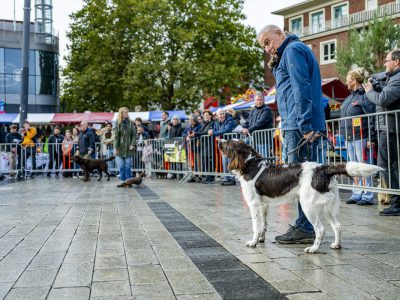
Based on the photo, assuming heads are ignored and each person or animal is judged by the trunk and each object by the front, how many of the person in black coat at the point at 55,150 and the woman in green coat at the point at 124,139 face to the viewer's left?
0

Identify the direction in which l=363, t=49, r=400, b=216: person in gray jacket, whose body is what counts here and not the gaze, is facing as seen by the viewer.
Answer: to the viewer's left

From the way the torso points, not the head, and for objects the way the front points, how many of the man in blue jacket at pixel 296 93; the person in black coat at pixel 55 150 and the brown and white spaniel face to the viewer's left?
2

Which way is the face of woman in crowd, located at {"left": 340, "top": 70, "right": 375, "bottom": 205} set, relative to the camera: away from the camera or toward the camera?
toward the camera

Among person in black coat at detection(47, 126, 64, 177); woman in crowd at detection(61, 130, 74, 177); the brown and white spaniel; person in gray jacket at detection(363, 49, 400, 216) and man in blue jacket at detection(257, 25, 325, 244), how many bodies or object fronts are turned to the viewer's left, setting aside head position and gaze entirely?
3

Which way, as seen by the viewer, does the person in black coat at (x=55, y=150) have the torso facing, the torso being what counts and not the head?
toward the camera

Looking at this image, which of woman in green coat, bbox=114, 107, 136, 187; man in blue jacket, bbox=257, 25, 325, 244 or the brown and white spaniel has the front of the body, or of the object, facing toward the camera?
the woman in green coat

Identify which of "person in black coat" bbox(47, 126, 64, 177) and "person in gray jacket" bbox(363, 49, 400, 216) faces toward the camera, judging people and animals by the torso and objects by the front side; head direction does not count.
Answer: the person in black coat

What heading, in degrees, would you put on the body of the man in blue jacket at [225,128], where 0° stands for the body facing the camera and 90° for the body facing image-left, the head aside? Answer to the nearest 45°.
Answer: approximately 45°

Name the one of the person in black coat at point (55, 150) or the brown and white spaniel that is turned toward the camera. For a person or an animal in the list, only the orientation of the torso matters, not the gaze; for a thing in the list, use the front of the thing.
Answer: the person in black coat

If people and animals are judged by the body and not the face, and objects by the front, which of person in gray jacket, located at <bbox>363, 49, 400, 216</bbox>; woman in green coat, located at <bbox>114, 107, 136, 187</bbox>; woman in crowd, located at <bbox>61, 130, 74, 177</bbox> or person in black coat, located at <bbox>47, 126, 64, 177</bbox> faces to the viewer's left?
the person in gray jacket

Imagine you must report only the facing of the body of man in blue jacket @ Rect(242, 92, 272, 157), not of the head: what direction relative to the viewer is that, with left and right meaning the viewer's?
facing the viewer and to the left of the viewer

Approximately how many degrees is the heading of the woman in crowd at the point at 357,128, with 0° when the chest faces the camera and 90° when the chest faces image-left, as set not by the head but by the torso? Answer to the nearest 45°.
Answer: approximately 45°

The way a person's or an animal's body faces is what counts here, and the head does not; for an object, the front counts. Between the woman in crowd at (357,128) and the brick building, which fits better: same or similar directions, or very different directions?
same or similar directions

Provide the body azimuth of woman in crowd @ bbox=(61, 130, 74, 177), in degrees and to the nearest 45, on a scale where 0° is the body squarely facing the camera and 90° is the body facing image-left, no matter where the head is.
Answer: approximately 0°

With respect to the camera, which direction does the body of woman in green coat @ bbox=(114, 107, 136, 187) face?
toward the camera
